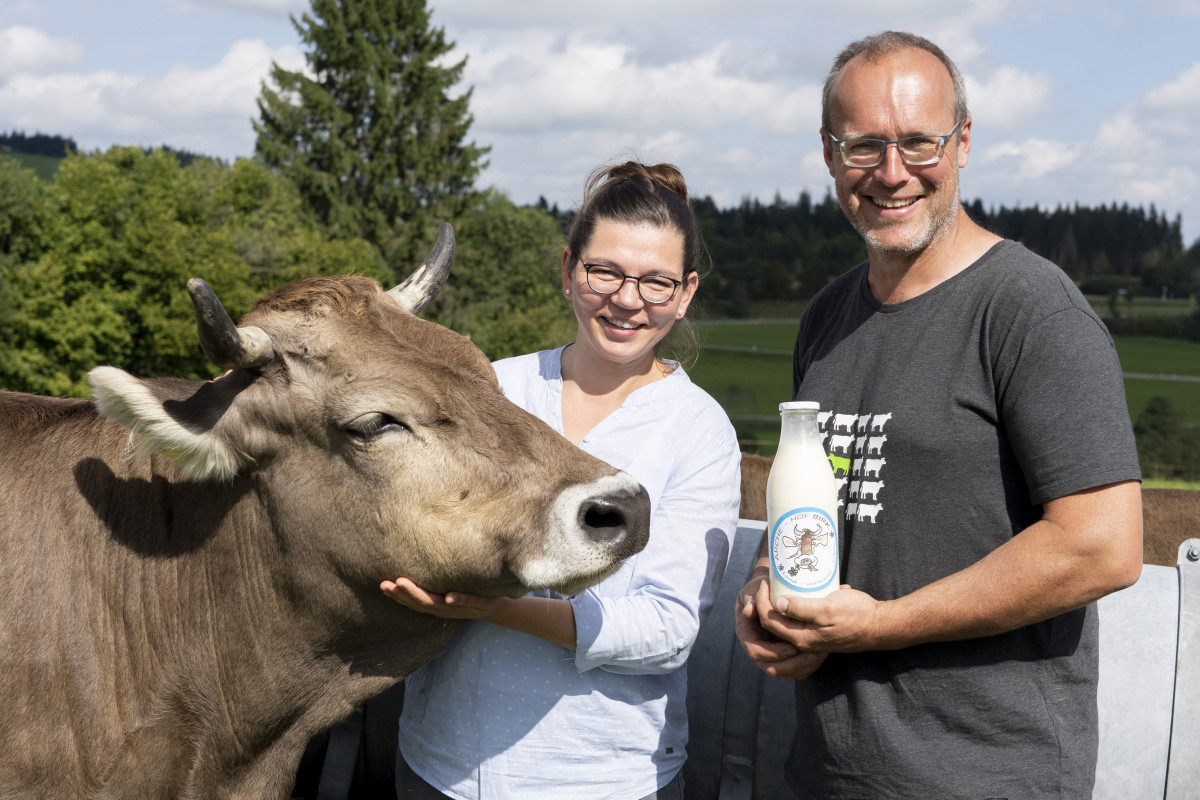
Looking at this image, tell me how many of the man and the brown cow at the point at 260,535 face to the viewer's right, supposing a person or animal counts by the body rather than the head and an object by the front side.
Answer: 1

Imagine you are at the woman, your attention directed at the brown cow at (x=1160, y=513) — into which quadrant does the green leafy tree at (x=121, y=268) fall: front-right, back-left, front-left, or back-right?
front-left

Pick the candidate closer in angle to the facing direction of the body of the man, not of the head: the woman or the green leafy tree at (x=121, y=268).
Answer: the woman

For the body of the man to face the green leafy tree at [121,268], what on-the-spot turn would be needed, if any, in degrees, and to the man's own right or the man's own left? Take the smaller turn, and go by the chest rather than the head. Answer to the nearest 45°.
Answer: approximately 90° to the man's own right

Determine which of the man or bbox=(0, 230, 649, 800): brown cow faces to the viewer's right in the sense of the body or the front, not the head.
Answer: the brown cow

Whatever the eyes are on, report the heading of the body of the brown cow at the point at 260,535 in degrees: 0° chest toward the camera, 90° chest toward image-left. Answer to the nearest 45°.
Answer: approximately 270°

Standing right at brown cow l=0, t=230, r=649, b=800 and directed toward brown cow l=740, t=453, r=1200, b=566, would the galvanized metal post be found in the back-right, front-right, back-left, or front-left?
front-right

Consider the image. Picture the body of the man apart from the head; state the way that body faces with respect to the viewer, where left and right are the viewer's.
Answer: facing the viewer and to the left of the viewer

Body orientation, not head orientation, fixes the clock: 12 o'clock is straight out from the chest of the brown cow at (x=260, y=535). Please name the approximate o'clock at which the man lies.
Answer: The man is roughly at 1 o'clock from the brown cow.

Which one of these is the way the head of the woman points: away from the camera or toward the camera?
toward the camera

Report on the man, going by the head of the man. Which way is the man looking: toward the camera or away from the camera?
toward the camera

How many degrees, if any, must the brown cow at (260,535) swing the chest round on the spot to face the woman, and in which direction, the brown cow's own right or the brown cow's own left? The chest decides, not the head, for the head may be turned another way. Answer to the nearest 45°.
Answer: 0° — it already faces them
